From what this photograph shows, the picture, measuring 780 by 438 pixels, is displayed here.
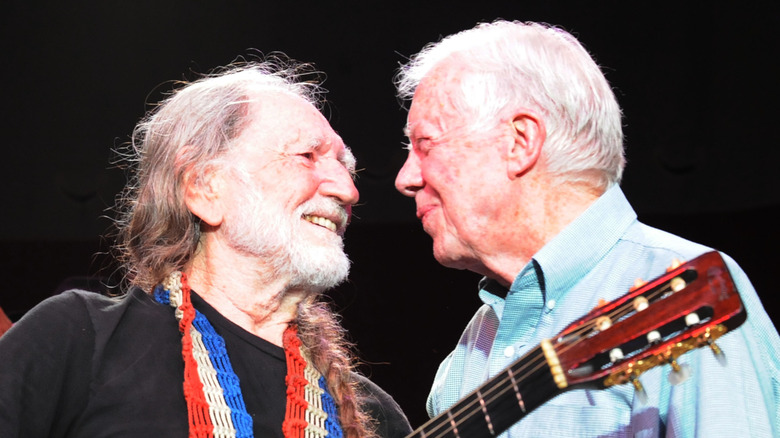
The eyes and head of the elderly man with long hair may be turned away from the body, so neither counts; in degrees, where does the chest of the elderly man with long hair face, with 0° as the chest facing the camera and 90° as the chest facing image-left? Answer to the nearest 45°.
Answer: approximately 315°
